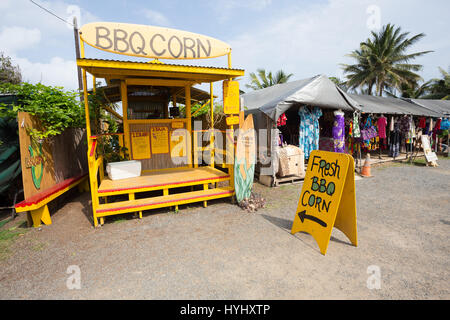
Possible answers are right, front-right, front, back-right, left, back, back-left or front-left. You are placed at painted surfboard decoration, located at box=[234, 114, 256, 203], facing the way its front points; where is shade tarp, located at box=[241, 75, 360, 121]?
back-left

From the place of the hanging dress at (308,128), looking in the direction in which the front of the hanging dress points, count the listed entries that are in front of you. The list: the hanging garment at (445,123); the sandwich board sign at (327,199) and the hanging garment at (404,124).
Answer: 1

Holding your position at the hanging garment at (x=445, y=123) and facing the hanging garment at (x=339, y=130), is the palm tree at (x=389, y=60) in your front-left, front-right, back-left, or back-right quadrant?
back-right

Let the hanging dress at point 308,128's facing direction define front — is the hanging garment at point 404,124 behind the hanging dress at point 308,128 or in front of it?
behind

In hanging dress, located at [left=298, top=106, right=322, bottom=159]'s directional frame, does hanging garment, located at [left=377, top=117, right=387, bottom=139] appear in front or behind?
behind

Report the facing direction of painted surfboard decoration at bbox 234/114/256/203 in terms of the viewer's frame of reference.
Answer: facing the viewer

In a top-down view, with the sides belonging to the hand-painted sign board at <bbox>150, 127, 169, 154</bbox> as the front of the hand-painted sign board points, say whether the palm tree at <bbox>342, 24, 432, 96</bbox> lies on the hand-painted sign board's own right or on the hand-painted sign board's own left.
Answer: on the hand-painted sign board's own left

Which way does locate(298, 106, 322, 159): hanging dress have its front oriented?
toward the camera

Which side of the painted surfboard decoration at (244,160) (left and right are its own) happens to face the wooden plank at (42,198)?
right

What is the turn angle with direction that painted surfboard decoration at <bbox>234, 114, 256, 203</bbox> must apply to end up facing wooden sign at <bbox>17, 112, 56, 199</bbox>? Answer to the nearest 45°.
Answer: approximately 90° to its right

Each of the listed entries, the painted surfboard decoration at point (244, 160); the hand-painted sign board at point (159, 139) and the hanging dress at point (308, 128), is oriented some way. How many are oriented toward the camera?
3

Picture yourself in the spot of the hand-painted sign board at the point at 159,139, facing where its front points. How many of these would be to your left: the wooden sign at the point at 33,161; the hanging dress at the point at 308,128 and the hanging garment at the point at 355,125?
2

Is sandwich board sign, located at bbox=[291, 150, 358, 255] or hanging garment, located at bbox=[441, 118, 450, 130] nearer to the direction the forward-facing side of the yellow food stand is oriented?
the sandwich board sign

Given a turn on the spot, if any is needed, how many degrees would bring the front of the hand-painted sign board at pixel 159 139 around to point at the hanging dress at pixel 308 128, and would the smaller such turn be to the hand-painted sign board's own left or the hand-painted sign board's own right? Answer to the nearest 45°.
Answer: approximately 90° to the hand-painted sign board's own left
